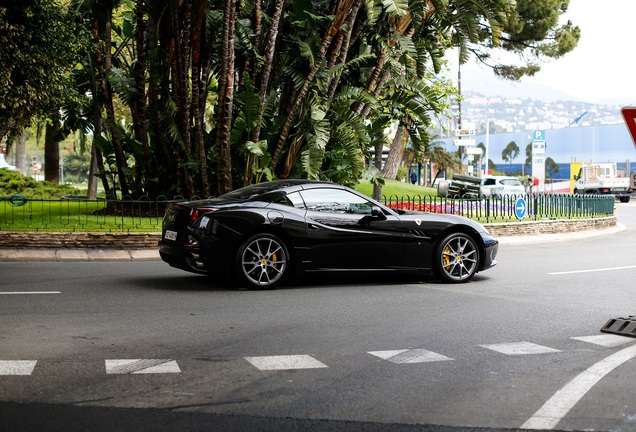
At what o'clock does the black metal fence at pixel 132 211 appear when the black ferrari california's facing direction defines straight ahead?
The black metal fence is roughly at 8 o'clock from the black ferrari california.

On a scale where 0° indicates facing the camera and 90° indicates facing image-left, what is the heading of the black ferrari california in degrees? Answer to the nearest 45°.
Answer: approximately 270°

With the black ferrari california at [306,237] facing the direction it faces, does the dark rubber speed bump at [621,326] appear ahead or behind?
ahead

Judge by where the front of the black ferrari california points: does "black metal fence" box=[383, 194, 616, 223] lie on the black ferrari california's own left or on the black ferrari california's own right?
on the black ferrari california's own left

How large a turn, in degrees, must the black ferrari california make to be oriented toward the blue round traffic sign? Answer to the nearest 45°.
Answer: approximately 45° to its left
